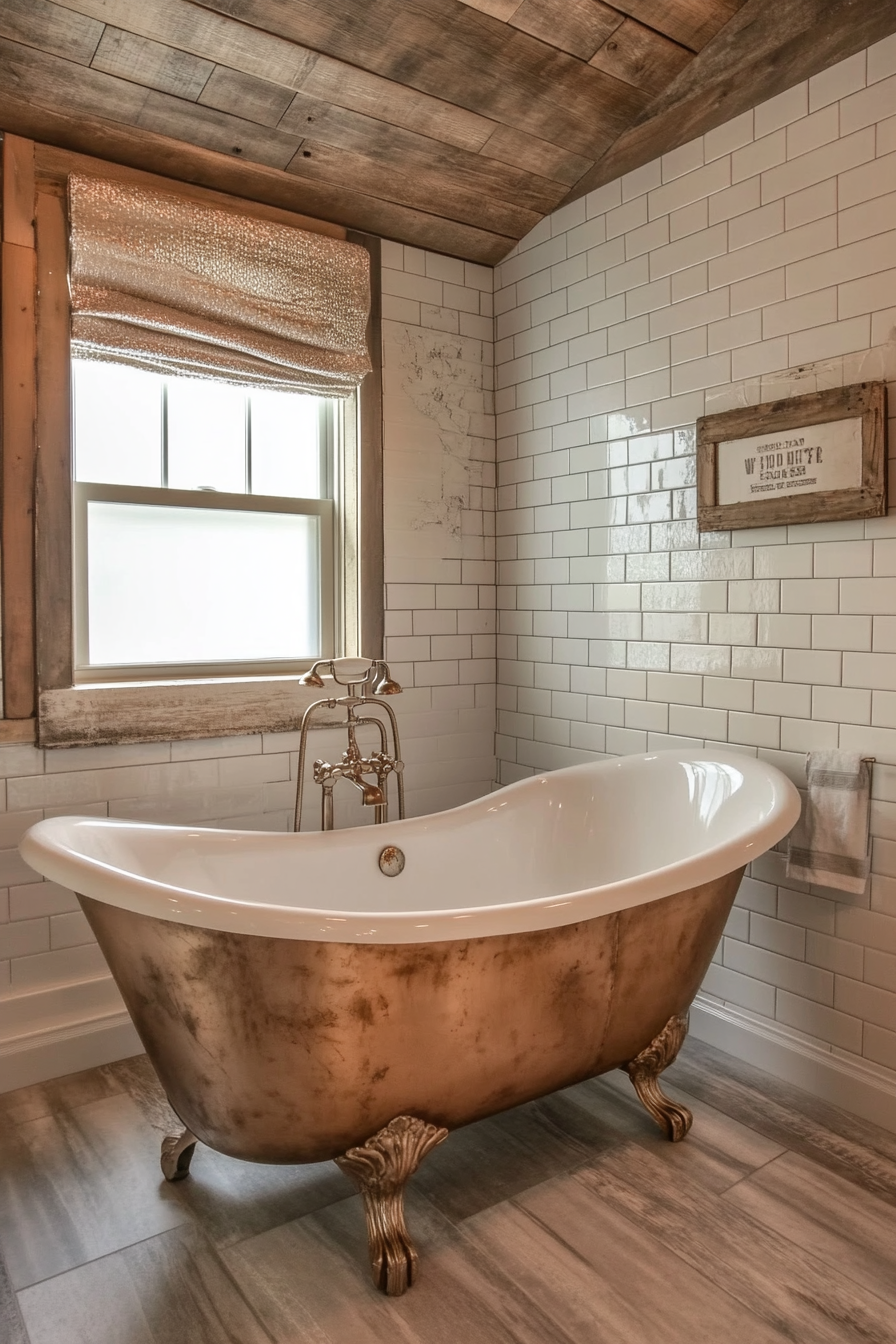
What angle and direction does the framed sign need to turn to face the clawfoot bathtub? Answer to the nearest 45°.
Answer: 0° — it already faces it

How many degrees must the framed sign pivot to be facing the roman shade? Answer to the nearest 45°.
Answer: approximately 45° to its right

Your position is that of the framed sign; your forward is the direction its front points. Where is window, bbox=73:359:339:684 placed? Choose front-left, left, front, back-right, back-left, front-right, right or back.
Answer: front-right

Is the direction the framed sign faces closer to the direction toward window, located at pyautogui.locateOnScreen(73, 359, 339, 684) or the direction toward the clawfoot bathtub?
the clawfoot bathtub

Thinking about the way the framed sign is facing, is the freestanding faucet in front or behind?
in front

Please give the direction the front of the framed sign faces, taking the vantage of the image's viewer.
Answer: facing the viewer and to the left of the viewer
